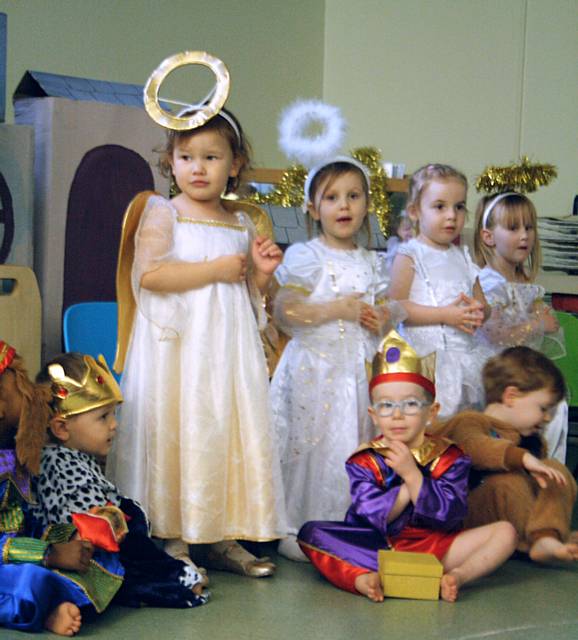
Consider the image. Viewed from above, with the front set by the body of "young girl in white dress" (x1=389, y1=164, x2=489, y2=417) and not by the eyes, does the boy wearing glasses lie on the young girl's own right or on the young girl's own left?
on the young girl's own right

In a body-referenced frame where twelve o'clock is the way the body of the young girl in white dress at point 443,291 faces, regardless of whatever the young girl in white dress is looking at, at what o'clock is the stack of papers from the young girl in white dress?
The stack of papers is roughly at 8 o'clock from the young girl in white dress.

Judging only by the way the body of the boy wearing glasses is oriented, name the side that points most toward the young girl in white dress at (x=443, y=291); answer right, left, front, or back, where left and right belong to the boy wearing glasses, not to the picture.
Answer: back

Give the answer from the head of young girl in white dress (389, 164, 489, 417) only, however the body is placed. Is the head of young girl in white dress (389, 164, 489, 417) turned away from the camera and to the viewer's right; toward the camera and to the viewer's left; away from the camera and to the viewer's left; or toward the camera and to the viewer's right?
toward the camera and to the viewer's right

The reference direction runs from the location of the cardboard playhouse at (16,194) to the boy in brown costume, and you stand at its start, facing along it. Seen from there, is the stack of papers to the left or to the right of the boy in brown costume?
left

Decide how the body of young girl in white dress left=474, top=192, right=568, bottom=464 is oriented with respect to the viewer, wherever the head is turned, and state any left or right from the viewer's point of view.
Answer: facing the viewer and to the right of the viewer

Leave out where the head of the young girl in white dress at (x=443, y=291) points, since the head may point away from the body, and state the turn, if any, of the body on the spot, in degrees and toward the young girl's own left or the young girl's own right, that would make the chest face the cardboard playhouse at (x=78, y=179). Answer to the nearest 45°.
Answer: approximately 135° to the young girl's own right

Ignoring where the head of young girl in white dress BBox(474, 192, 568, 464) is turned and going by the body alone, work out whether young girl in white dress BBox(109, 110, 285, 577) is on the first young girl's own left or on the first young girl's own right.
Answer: on the first young girl's own right

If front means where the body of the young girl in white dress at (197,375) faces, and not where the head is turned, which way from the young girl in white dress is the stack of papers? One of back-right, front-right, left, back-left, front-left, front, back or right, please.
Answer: left

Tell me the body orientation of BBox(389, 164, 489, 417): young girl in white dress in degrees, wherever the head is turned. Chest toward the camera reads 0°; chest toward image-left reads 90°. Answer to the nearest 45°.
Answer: approximately 315°

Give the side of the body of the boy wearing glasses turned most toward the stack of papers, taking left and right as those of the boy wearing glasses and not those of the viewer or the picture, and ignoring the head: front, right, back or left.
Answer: back

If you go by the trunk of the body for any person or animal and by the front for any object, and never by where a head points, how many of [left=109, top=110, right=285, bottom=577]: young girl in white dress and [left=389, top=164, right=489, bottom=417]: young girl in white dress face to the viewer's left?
0

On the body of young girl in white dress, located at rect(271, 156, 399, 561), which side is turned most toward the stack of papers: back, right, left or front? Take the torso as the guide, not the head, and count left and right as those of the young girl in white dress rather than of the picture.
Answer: left
